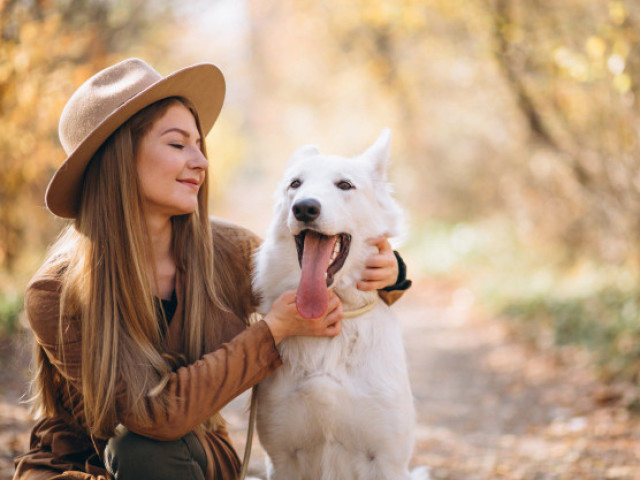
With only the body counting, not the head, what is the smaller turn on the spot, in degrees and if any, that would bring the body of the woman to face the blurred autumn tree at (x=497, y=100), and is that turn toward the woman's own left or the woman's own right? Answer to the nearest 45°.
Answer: approximately 90° to the woman's own left

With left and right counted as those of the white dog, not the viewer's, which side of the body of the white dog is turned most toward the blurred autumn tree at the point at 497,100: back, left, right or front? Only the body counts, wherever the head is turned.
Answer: back

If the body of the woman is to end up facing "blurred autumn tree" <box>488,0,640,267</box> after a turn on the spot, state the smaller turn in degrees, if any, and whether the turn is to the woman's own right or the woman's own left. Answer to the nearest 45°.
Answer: approximately 90° to the woman's own left

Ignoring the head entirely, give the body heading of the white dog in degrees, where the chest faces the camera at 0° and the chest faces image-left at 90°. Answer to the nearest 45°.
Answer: approximately 0°

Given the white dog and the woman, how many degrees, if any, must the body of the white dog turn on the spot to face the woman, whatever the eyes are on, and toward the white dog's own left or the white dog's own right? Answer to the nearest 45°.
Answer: approximately 90° to the white dog's own right

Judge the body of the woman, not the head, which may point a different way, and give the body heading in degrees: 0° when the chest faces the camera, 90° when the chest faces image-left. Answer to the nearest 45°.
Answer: approximately 315°

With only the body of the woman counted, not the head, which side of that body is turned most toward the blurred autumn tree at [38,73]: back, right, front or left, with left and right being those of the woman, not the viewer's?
back

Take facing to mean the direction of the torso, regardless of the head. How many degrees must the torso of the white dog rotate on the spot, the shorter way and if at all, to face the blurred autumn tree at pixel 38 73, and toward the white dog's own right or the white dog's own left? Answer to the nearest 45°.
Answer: approximately 135° to the white dog's own right

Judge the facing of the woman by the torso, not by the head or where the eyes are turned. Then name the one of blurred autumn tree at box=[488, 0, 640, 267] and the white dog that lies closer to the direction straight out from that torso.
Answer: the white dog

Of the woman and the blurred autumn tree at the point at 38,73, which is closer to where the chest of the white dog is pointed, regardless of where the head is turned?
the woman
